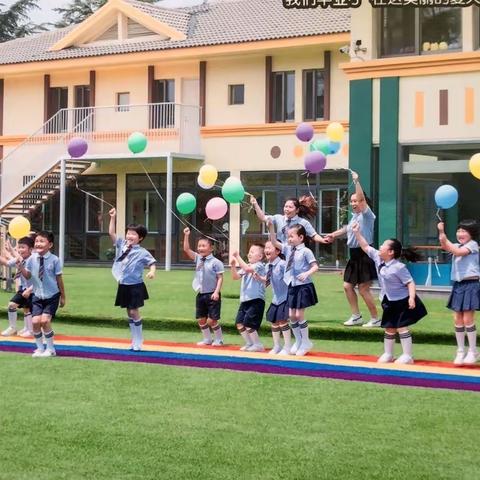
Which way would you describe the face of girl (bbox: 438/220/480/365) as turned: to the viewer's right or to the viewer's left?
to the viewer's left

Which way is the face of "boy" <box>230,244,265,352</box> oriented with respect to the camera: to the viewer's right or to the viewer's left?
to the viewer's left

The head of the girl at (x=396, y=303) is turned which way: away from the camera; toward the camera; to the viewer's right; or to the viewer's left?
to the viewer's left

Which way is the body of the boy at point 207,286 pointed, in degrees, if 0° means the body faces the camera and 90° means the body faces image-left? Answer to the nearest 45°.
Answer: approximately 45°

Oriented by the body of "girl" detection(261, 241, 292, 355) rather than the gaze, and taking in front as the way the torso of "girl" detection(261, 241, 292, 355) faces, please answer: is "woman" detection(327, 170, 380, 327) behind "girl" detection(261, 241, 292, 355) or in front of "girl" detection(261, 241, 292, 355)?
behind

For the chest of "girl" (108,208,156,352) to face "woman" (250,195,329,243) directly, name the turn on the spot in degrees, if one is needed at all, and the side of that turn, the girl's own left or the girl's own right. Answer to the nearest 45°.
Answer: approximately 135° to the girl's own left

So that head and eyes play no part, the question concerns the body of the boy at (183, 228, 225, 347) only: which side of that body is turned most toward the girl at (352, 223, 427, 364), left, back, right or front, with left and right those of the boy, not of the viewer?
left

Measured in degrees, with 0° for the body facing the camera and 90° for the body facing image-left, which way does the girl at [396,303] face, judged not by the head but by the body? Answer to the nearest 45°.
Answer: approximately 45°
